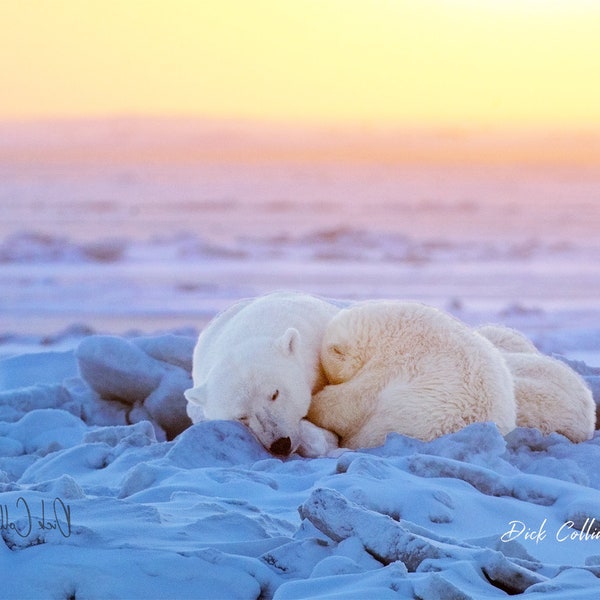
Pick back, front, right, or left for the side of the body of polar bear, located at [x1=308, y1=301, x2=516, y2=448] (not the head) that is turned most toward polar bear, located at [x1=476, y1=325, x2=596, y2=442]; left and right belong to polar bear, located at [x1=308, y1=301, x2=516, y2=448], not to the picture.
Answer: back

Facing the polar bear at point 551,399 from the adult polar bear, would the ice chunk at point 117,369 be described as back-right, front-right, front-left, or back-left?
back-left

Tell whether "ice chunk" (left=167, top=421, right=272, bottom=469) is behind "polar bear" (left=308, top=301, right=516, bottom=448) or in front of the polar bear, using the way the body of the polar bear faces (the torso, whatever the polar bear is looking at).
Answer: in front

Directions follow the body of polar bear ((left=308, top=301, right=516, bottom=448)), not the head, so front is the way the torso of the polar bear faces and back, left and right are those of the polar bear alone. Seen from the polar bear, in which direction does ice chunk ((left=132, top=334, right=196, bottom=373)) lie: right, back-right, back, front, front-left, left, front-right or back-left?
front-right

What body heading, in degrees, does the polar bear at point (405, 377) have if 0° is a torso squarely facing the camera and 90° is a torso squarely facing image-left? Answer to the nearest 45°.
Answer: approximately 90°

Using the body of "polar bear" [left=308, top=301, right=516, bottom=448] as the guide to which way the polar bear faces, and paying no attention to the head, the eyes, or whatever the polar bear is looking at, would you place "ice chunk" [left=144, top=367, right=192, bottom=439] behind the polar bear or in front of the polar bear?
in front

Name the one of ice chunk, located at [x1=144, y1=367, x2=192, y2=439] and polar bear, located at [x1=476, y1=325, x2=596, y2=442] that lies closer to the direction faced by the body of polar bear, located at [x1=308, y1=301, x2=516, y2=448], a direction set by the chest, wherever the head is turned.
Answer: the ice chunk
